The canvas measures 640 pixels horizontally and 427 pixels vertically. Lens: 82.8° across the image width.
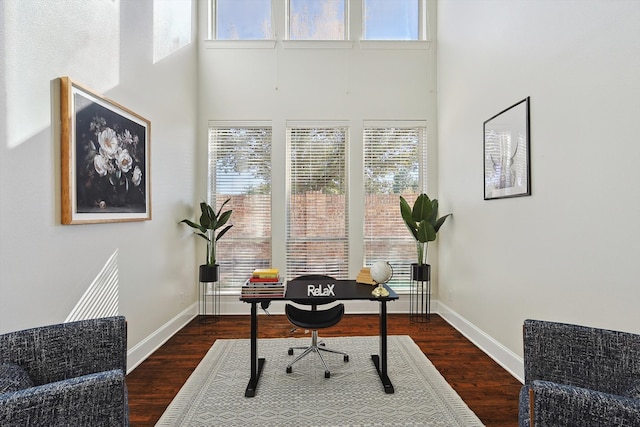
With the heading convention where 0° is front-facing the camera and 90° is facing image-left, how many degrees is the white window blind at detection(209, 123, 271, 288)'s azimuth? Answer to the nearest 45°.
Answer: approximately 0°

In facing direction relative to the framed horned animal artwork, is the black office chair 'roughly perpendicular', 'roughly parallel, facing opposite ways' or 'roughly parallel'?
roughly perpendicular

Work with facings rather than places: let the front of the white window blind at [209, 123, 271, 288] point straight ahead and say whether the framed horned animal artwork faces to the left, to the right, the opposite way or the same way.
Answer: to the right

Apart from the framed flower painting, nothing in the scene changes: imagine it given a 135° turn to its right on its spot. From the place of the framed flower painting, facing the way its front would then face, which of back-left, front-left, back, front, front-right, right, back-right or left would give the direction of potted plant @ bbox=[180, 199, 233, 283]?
back-right

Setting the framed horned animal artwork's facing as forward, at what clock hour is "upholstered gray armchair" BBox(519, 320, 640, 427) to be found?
The upholstered gray armchair is roughly at 10 o'clock from the framed horned animal artwork.

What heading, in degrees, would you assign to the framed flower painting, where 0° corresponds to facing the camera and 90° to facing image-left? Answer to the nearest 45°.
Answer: approximately 315°

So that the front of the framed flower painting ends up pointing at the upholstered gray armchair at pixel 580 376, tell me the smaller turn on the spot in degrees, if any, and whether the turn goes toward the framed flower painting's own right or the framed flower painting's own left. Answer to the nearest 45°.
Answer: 0° — it already faces it

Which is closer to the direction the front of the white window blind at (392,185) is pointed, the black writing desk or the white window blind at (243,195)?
the black writing desk

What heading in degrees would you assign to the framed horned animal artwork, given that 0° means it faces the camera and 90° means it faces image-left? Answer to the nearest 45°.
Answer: approximately 45°
